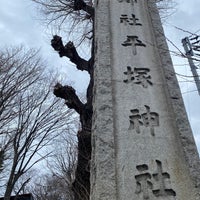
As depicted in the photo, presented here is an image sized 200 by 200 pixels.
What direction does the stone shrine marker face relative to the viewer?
toward the camera
